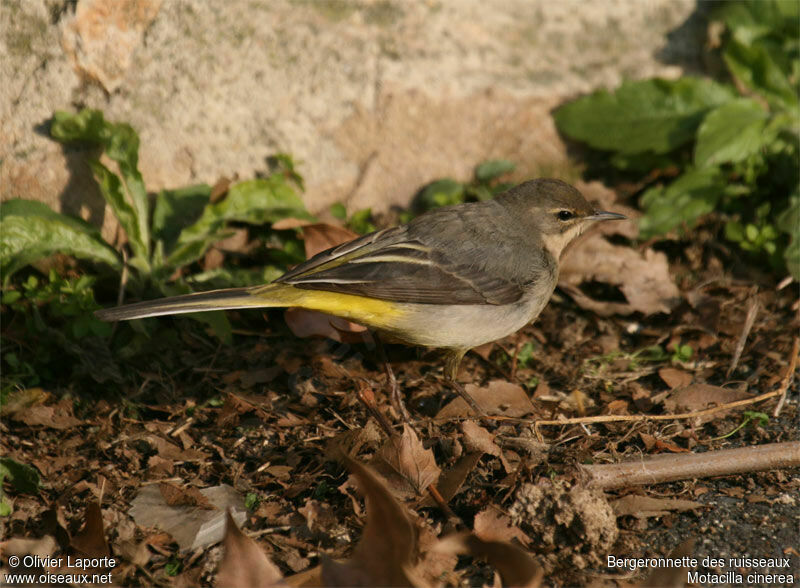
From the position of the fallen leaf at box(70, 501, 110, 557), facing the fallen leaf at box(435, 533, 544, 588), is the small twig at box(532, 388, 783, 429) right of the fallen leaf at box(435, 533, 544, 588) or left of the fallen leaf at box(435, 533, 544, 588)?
left

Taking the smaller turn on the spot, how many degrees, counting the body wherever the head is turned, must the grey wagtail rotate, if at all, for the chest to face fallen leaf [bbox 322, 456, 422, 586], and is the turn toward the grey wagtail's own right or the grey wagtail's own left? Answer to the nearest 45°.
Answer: approximately 90° to the grey wagtail's own right

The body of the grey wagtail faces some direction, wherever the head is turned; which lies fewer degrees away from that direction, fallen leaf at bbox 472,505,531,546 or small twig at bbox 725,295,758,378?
the small twig

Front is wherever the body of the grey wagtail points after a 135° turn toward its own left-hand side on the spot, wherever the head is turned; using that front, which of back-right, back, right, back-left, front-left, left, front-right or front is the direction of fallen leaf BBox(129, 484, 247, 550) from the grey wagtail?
left

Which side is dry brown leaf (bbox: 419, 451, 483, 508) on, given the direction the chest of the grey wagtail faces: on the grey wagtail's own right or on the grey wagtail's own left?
on the grey wagtail's own right

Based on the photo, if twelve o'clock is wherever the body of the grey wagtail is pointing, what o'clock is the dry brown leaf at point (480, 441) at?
The dry brown leaf is roughly at 3 o'clock from the grey wagtail.

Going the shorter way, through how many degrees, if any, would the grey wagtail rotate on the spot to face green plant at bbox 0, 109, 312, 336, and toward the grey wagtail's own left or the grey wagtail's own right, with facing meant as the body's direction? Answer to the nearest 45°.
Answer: approximately 135° to the grey wagtail's own left

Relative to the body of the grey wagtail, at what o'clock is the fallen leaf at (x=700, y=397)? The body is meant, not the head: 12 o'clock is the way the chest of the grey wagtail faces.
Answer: The fallen leaf is roughly at 1 o'clock from the grey wagtail.

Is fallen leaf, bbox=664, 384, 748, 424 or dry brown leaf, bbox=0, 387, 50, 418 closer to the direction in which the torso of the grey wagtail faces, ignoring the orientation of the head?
the fallen leaf

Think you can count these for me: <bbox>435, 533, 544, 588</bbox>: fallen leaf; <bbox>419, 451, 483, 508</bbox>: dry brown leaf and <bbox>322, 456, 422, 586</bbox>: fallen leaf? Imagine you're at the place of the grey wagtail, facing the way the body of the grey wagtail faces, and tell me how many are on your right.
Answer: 3

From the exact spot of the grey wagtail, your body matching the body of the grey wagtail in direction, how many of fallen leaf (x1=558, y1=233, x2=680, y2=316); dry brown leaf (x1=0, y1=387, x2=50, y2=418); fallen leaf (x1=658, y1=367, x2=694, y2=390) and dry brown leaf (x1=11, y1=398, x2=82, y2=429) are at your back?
2

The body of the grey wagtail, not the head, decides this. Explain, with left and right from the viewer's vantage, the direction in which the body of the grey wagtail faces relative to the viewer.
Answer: facing to the right of the viewer

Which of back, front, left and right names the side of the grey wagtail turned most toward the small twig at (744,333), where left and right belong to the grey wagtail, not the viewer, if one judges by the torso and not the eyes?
front

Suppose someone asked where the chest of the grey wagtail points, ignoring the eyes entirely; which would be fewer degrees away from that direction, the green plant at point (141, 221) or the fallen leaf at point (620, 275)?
the fallen leaf

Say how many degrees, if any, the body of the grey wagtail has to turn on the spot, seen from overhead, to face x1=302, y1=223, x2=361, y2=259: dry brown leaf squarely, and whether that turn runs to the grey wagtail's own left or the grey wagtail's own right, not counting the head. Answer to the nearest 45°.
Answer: approximately 135° to the grey wagtail's own left

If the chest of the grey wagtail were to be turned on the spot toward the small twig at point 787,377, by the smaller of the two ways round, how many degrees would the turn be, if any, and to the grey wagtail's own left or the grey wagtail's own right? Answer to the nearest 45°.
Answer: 0° — it already faces it
